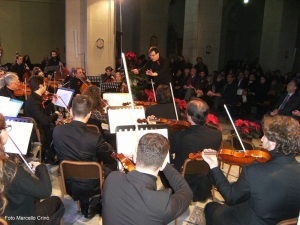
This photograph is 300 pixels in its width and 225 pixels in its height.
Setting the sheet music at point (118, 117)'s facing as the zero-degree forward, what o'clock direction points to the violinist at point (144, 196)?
The violinist is roughly at 12 o'clock from the sheet music.

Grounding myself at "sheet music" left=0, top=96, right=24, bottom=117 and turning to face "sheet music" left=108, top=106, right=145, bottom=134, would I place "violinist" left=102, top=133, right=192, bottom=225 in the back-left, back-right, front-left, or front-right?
front-right

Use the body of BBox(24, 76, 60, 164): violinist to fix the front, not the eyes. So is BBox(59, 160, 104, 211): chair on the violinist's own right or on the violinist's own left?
on the violinist's own right

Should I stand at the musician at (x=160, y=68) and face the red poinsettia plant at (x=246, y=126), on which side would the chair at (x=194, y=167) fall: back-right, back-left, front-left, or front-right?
front-right

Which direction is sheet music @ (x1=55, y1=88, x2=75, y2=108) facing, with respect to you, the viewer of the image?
facing the viewer

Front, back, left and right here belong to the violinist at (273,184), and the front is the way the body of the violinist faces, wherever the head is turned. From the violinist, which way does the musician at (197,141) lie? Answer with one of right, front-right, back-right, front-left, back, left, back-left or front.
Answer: front

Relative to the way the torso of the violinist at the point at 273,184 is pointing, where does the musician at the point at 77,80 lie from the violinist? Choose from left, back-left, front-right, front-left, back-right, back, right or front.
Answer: front

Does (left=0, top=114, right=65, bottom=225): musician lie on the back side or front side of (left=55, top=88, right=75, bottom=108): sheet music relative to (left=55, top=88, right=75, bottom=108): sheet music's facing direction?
on the front side

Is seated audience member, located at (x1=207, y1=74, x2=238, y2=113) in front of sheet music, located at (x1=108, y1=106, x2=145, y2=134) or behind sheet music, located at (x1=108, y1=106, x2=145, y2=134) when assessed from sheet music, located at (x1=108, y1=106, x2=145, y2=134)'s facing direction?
behind

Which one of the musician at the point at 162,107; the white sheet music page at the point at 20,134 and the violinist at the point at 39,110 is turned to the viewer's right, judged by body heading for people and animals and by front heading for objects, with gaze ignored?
the violinist

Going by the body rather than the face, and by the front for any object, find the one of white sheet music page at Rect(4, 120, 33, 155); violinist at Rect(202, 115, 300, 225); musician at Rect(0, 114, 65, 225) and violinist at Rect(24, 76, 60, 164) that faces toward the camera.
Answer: the white sheet music page

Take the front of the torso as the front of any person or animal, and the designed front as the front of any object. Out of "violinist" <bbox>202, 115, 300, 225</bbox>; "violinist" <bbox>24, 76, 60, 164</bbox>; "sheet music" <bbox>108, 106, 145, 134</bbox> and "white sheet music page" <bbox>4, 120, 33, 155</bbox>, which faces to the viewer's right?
"violinist" <bbox>24, 76, 60, 164</bbox>

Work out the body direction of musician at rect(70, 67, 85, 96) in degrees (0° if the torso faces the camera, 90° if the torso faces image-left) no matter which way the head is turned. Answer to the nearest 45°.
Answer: approximately 315°

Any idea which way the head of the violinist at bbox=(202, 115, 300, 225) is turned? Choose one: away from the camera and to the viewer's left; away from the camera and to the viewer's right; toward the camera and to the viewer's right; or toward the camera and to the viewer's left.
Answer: away from the camera and to the viewer's left

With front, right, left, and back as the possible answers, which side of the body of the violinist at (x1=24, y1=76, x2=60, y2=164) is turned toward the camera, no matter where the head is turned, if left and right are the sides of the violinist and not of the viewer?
right

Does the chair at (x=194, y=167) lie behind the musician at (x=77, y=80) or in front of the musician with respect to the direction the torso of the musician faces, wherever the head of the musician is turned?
in front
